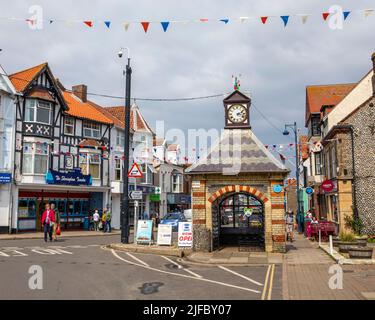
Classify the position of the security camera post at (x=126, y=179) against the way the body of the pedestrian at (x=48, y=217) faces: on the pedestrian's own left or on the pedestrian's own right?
on the pedestrian's own left

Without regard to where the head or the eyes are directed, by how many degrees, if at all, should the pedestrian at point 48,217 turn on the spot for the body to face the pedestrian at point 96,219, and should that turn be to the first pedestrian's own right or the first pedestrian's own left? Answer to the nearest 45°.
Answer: approximately 180°

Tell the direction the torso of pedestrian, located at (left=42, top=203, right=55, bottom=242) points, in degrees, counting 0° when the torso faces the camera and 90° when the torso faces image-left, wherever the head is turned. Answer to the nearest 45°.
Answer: approximately 0°

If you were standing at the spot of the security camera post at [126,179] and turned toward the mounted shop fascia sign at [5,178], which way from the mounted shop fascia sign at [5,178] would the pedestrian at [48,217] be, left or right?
left
